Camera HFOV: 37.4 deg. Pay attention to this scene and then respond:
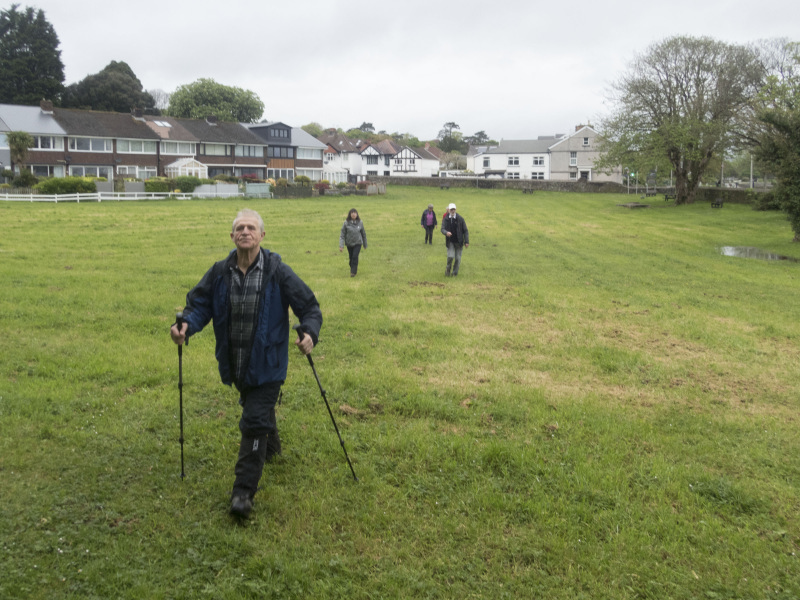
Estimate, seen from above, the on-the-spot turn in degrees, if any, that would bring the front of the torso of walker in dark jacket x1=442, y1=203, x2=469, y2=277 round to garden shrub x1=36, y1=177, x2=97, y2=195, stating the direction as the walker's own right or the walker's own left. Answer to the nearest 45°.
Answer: approximately 135° to the walker's own right

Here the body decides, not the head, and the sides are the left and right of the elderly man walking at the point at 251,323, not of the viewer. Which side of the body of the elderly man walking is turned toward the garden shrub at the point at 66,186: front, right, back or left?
back

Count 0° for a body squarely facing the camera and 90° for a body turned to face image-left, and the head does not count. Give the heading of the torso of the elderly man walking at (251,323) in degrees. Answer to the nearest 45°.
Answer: approximately 0°

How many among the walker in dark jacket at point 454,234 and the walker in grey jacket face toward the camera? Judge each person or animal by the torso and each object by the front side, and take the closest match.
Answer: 2
